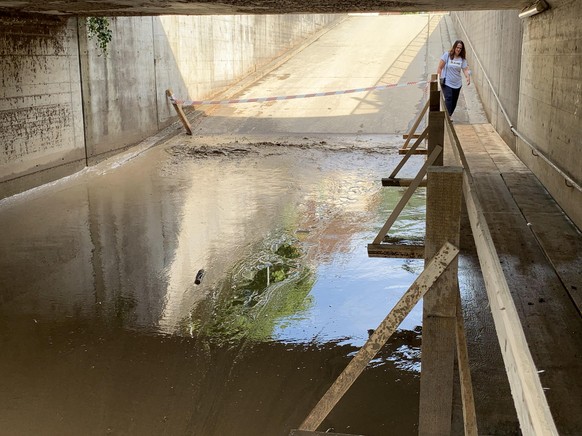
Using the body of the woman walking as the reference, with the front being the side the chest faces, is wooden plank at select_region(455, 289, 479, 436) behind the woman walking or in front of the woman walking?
in front

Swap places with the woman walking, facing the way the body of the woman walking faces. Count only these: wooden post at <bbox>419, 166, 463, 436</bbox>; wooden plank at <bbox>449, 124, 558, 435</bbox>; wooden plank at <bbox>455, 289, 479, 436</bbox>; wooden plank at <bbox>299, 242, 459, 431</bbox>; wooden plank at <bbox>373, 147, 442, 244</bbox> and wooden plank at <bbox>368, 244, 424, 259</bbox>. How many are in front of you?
6

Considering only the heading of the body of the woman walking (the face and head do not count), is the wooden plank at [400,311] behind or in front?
in front

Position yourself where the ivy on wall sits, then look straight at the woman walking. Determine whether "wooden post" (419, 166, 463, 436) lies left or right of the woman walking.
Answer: right

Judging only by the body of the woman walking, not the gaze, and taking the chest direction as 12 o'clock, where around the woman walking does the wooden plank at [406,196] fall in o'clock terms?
The wooden plank is roughly at 12 o'clock from the woman walking.

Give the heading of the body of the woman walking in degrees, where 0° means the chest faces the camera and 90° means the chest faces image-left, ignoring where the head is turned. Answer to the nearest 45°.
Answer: approximately 0°

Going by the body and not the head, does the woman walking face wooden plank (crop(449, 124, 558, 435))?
yes

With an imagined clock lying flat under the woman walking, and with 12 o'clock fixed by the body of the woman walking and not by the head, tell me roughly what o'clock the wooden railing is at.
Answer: The wooden railing is roughly at 12 o'clock from the woman walking.

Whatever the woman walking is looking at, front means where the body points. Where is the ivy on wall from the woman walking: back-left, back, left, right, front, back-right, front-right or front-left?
right

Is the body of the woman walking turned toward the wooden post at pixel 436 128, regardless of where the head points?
yes
